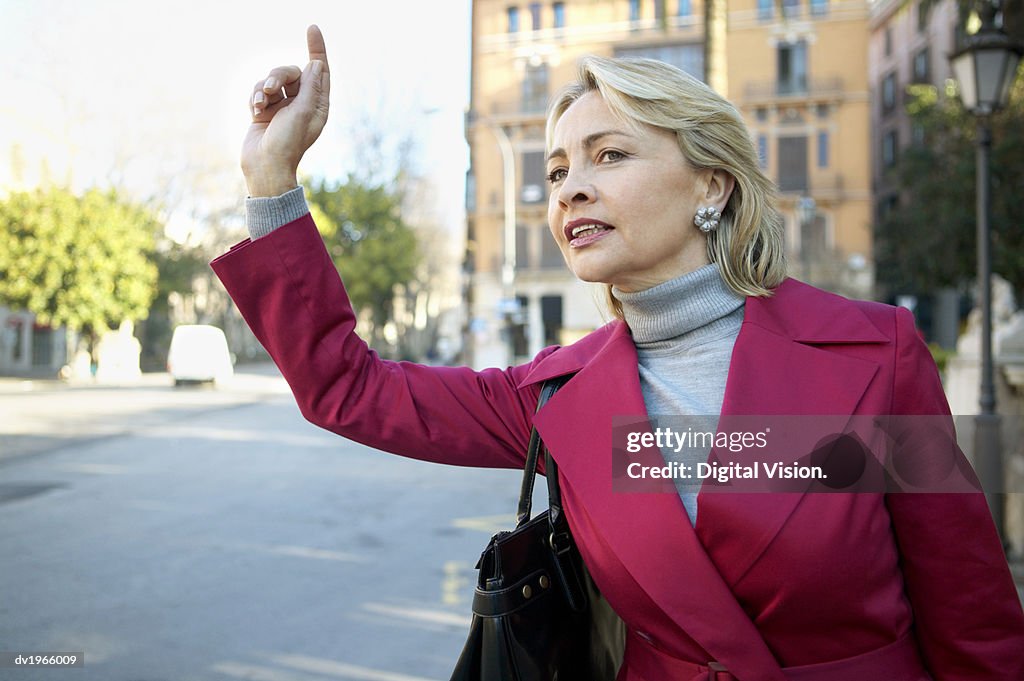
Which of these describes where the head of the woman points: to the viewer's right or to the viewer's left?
to the viewer's left

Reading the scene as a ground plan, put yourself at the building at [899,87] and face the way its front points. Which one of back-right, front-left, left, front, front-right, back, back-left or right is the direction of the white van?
front

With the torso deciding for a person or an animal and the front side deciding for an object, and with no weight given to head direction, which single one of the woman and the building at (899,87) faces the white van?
the building

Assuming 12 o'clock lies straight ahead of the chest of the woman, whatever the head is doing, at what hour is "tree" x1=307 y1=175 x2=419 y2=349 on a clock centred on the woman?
The tree is roughly at 4 o'clock from the woman.

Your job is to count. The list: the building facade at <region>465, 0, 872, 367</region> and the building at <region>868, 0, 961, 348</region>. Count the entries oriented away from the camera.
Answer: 0

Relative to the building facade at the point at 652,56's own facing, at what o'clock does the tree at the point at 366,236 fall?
The tree is roughly at 3 o'clock from the building facade.

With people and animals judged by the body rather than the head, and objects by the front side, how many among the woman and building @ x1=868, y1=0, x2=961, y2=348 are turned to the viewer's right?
0

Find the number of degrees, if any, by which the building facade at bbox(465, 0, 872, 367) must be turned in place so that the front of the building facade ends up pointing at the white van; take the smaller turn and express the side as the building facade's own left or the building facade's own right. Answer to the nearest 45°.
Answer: approximately 45° to the building facade's own right

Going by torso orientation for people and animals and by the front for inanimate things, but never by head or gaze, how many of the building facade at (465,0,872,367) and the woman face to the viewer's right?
0

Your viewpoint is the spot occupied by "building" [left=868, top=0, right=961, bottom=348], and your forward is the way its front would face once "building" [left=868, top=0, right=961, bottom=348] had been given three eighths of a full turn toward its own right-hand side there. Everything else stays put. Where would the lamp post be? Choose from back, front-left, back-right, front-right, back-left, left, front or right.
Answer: back

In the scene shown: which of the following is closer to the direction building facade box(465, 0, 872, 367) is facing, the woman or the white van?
the woman

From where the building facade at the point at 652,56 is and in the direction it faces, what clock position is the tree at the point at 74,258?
The tree is roughly at 2 o'clock from the building facade.

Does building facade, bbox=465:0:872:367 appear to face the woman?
yes

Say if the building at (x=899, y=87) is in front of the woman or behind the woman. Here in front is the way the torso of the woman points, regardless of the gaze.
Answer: behind

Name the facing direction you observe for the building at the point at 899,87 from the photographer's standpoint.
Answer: facing the viewer and to the left of the viewer

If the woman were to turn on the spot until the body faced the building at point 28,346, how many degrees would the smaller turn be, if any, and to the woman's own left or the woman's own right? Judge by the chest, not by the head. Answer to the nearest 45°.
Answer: approximately 90° to the woman's own right

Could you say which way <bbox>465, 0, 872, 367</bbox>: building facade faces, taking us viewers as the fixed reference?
facing the viewer
